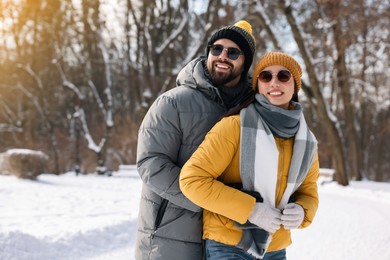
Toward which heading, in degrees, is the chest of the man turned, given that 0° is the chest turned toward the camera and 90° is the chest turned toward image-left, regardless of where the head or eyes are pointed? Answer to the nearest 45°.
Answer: approximately 315°

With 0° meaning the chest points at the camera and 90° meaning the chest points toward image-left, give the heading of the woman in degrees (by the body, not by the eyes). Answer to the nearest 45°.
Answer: approximately 315°

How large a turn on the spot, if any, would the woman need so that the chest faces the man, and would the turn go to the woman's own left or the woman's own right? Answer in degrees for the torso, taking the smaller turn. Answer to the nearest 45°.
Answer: approximately 180°
